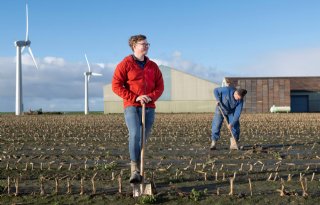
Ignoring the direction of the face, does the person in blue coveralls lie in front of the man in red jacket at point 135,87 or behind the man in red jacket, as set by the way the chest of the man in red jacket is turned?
behind

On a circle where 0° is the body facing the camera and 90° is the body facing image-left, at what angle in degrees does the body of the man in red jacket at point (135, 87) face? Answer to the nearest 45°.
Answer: approximately 0°
